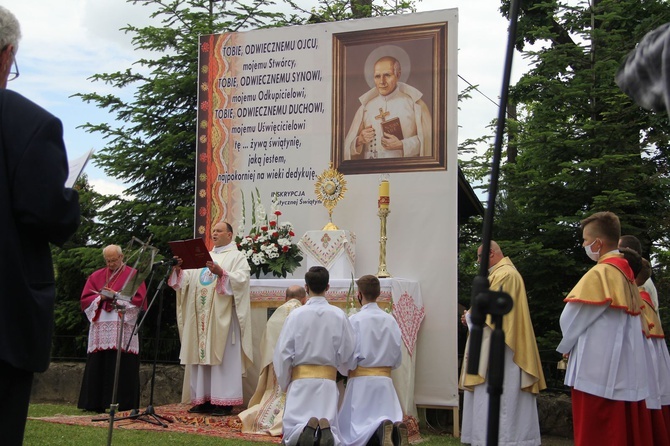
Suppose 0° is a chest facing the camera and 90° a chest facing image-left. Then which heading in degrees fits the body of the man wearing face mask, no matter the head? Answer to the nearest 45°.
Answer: approximately 90°

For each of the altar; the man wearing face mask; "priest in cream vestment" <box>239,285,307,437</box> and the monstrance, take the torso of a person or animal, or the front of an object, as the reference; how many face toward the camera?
2

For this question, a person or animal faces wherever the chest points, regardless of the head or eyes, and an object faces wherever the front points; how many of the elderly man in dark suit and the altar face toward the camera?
1

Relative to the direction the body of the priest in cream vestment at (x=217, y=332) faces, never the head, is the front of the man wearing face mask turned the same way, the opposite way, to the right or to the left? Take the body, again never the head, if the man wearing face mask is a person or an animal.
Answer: to the right

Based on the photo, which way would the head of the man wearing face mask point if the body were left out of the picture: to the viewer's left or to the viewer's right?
to the viewer's left

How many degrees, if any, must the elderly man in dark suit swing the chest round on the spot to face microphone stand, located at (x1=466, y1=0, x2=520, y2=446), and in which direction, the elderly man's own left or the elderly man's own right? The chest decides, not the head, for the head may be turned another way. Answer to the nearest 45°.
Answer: approximately 90° to the elderly man's own right

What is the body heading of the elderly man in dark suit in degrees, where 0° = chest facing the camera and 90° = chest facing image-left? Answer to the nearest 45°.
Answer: approximately 225°

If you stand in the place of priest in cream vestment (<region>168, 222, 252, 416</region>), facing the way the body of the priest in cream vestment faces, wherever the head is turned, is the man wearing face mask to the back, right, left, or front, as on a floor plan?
left

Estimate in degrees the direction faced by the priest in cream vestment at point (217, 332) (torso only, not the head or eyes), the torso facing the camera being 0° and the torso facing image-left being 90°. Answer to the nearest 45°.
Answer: approximately 45°
